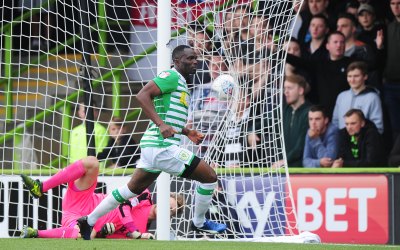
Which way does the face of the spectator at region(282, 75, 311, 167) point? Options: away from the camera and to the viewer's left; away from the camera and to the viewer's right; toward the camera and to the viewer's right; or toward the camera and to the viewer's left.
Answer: toward the camera and to the viewer's left

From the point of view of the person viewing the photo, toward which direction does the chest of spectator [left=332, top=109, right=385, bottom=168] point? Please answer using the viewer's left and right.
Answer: facing the viewer and to the left of the viewer

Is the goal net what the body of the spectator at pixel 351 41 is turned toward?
yes

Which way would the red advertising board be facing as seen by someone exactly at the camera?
facing the viewer

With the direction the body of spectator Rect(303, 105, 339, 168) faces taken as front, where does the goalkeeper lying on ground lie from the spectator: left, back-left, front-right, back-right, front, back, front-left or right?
front
